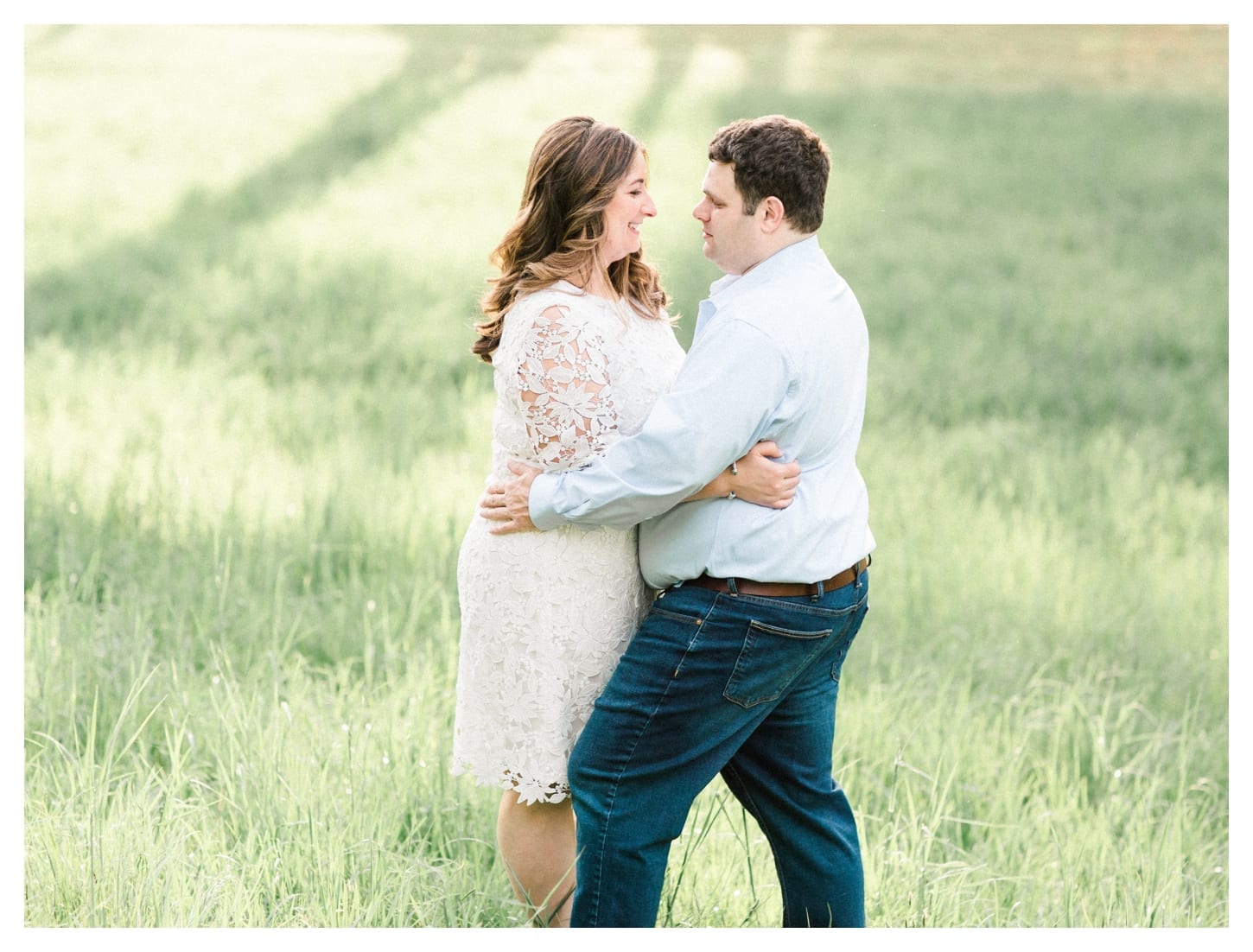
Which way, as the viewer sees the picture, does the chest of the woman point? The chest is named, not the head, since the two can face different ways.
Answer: to the viewer's right

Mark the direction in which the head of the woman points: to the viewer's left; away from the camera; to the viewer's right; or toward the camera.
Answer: to the viewer's right

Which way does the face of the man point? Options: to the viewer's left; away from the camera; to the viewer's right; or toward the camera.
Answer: to the viewer's left
